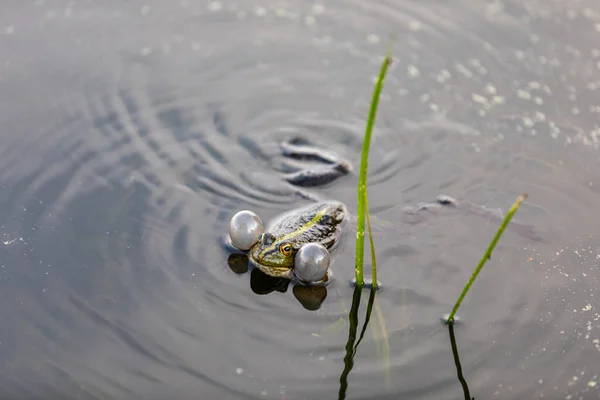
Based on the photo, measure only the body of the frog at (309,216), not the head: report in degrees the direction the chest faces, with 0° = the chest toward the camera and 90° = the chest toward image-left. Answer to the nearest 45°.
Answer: approximately 45°
